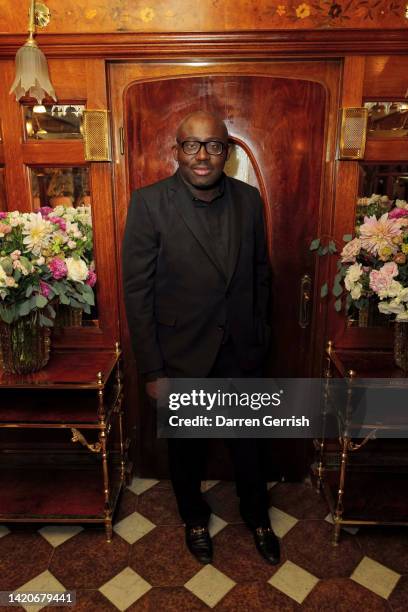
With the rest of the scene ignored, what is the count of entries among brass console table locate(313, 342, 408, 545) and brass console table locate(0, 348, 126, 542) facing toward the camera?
2

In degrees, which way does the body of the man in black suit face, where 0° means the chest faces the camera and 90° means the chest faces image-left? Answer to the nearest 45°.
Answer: approximately 315°

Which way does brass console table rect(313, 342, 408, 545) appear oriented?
toward the camera

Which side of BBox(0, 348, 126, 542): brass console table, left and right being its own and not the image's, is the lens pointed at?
front

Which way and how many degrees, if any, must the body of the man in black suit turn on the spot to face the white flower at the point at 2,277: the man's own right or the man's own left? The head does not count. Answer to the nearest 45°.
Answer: approximately 135° to the man's own right

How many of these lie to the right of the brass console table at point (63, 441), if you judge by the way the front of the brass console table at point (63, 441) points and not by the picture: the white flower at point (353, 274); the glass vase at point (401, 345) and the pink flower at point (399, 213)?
0

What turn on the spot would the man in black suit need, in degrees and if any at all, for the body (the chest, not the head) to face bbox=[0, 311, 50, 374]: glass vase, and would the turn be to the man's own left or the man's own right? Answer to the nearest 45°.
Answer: approximately 135° to the man's own right

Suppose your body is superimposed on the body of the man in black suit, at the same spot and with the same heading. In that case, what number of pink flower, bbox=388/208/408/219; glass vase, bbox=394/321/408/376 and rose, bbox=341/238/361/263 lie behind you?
0

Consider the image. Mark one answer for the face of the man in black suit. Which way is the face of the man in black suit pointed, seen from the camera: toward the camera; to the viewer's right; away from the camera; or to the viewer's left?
toward the camera
